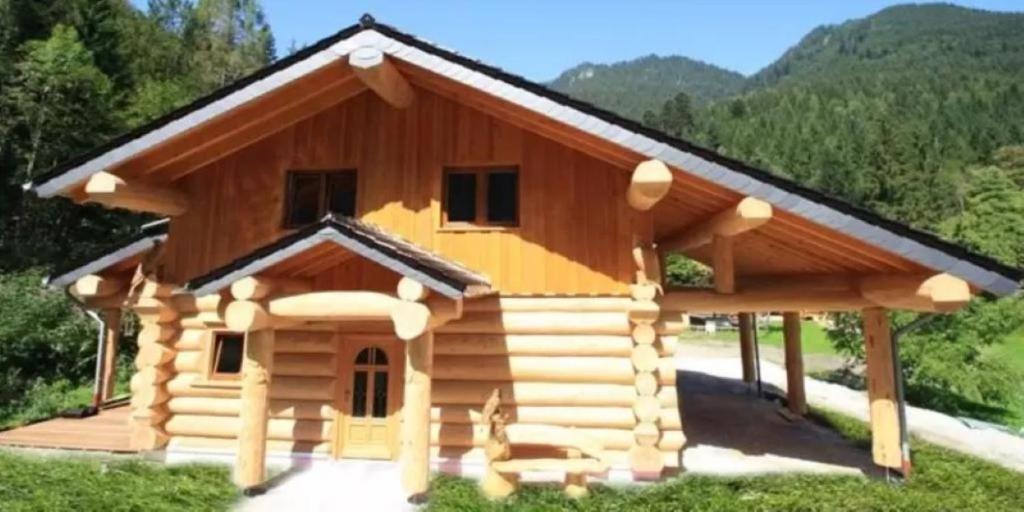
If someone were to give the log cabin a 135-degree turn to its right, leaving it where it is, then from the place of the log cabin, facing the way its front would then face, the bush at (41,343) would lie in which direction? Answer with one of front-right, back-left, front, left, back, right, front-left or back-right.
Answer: front

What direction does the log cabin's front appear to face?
toward the camera
